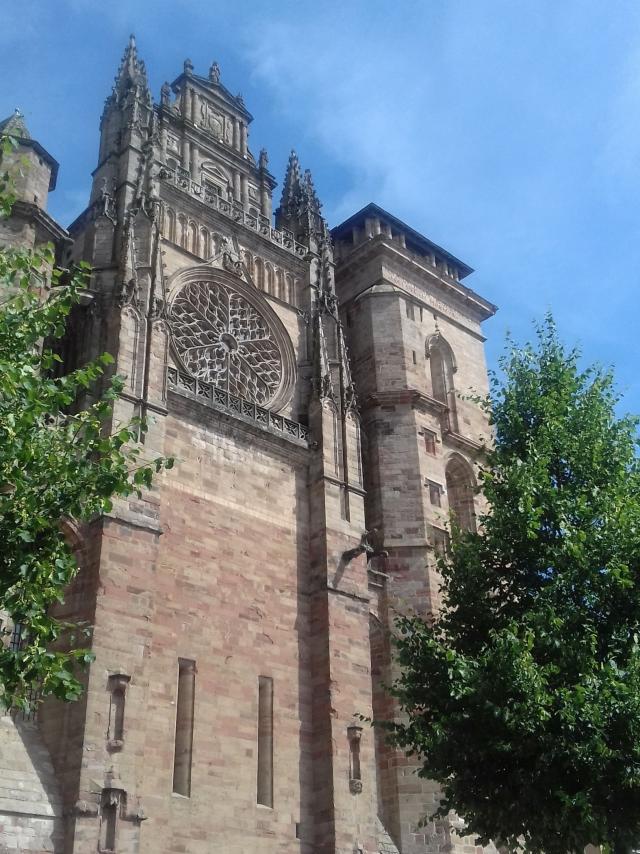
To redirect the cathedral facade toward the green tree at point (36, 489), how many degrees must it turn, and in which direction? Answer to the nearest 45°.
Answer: approximately 45° to its right

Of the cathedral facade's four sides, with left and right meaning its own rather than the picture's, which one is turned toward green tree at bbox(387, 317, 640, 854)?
front
